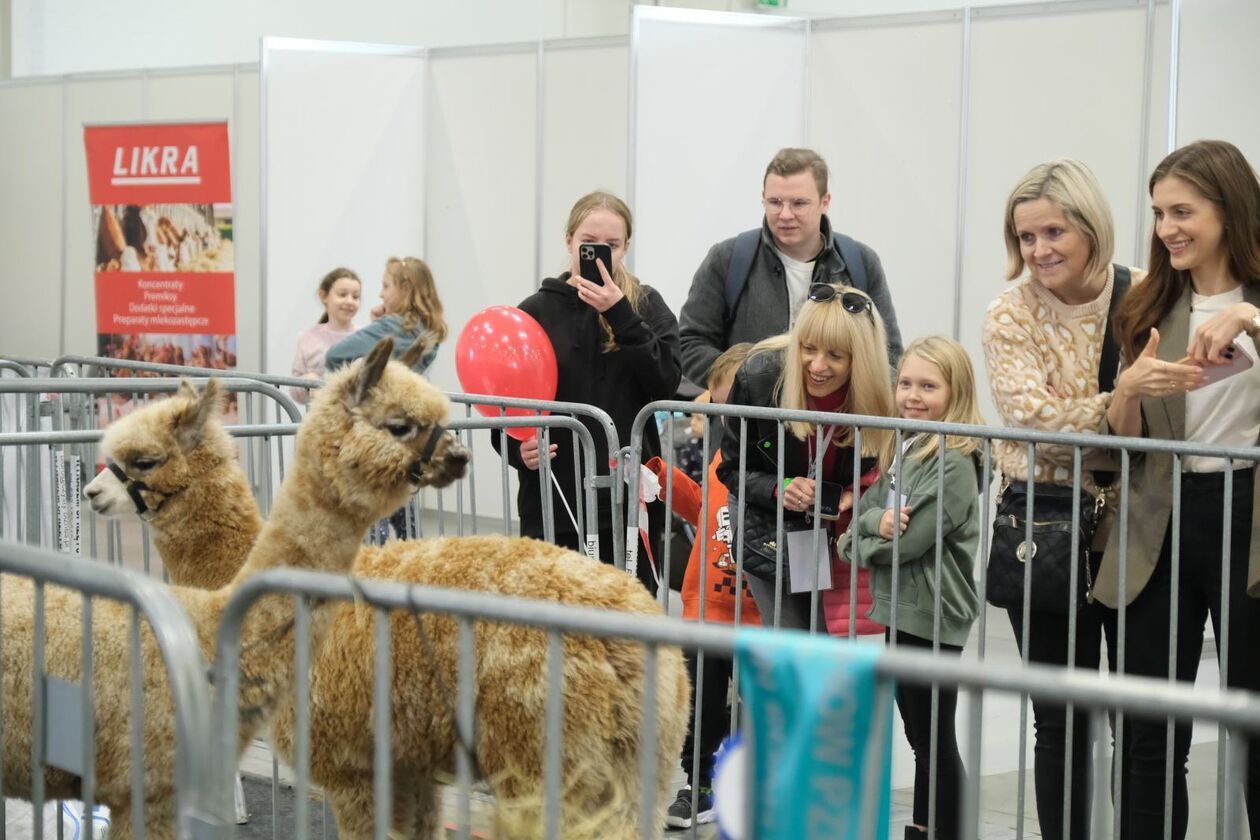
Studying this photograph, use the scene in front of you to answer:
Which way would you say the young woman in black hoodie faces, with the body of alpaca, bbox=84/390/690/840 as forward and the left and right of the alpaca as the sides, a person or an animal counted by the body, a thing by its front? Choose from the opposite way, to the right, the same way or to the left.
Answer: to the left

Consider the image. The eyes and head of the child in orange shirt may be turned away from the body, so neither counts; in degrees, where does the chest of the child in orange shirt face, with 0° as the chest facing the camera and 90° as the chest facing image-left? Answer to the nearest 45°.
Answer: approximately 45°

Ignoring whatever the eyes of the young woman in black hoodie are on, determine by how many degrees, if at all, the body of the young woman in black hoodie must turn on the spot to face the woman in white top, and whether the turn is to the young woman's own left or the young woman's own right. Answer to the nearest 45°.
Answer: approximately 45° to the young woman's own left

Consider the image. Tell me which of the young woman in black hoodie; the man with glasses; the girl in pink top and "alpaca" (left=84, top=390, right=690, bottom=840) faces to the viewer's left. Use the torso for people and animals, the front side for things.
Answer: the alpaca

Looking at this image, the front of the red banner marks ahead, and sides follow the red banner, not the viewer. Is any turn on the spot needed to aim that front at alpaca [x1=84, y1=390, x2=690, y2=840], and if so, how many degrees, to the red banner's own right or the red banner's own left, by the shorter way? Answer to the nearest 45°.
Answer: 0° — it already faces it

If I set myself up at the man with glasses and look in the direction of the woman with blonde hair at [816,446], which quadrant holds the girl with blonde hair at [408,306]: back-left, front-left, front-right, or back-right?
back-right

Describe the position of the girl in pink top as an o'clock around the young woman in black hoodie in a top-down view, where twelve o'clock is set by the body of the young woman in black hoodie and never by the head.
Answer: The girl in pink top is roughly at 5 o'clock from the young woman in black hoodie.

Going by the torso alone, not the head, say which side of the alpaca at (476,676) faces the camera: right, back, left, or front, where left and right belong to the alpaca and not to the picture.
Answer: left

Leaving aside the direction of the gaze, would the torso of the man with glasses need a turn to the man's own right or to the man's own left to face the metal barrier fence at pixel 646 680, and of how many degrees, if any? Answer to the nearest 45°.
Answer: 0° — they already face it
